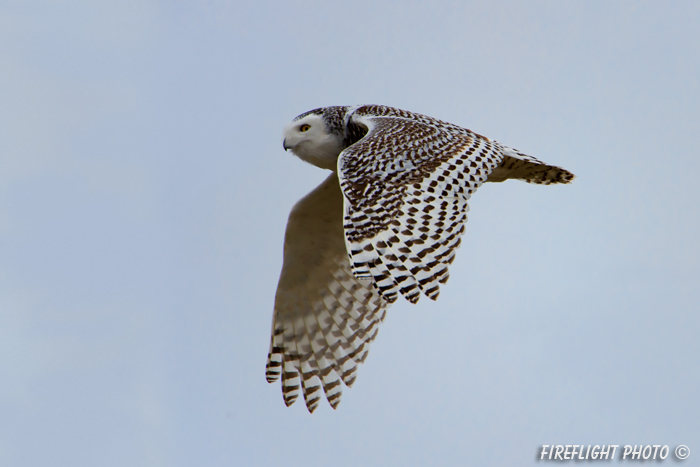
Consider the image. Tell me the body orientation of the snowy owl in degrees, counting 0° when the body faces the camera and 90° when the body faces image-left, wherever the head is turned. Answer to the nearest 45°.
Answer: approximately 90°
